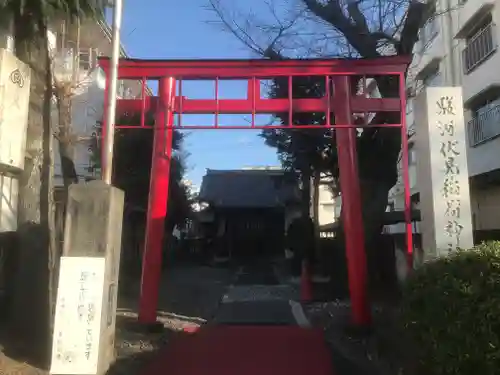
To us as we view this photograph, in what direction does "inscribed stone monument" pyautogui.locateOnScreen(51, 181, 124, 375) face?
facing the viewer

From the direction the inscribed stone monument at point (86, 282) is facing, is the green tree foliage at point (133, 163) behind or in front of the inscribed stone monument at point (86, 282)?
behind

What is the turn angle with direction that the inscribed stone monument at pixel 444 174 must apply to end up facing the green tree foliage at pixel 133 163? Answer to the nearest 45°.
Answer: approximately 135° to its right

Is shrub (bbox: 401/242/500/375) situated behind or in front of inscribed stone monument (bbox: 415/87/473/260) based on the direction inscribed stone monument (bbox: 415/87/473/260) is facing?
in front

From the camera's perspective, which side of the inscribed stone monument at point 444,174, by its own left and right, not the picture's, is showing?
front

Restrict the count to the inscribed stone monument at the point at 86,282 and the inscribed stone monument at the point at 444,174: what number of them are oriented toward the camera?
2

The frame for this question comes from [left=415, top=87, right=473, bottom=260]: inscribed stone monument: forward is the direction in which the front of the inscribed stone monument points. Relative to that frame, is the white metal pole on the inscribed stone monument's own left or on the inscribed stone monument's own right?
on the inscribed stone monument's own right
